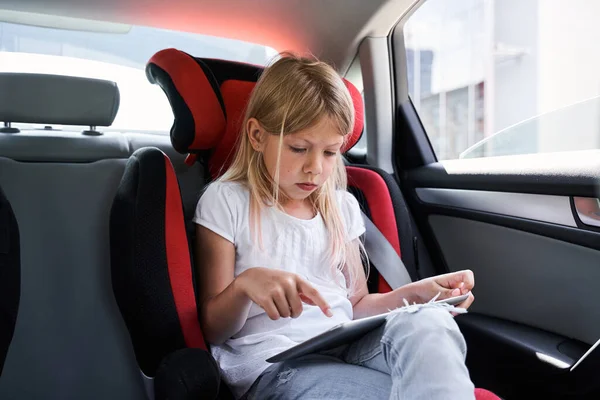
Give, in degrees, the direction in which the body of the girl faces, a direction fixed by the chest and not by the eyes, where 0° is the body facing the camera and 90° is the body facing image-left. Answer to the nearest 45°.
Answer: approximately 315°

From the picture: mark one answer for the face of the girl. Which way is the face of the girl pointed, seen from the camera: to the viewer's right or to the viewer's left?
to the viewer's right
